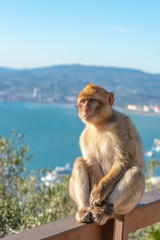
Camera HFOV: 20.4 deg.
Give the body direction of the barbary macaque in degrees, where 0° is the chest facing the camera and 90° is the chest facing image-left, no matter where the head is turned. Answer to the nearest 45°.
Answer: approximately 45°
